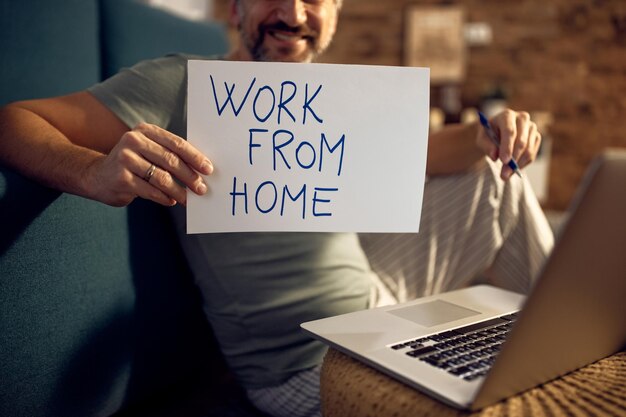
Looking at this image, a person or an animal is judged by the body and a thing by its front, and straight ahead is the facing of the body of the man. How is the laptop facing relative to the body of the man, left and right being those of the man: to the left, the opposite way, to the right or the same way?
the opposite way

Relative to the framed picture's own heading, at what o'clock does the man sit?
The man is roughly at 12 o'clock from the framed picture.

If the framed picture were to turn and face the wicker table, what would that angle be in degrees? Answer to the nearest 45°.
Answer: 0° — it already faces it

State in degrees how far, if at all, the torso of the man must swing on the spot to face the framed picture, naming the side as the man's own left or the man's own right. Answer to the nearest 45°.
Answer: approximately 135° to the man's own left

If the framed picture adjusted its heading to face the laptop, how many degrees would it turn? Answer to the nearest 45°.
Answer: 0° — it already faces it

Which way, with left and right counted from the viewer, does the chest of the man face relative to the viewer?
facing the viewer and to the right of the viewer

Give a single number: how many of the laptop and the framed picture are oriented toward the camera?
1

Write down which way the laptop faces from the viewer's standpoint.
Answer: facing away from the viewer and to the left of the viewer

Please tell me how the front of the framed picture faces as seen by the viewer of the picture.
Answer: facing the viewer

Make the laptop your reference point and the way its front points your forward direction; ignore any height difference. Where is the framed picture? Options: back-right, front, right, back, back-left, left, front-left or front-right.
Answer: front-right
